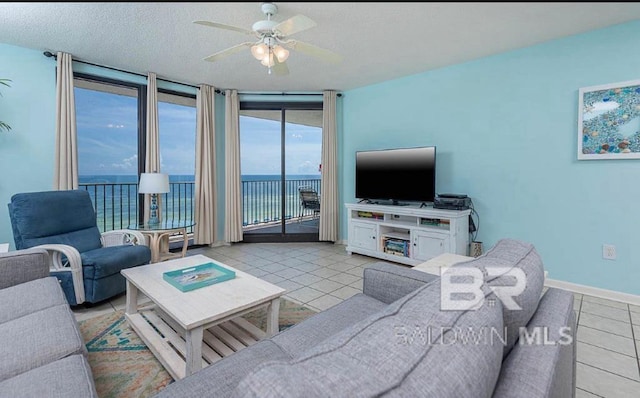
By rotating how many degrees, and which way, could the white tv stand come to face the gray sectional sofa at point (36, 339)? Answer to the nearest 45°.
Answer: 0° — it already faces it

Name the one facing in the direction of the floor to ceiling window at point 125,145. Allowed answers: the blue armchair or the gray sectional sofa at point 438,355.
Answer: the gray sectional sofa

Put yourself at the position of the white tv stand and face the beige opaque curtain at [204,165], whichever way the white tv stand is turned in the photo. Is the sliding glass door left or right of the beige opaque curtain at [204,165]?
right

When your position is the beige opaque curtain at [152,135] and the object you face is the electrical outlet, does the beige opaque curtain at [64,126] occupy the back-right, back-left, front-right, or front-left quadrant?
back-right

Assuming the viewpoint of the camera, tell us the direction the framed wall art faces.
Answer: facing the viewer and to the left of the viewer

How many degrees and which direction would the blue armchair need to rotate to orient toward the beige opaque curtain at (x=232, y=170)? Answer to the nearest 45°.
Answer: approximately 90° to its left

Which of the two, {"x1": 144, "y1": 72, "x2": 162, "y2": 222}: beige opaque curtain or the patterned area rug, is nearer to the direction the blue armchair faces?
the patterned area rug

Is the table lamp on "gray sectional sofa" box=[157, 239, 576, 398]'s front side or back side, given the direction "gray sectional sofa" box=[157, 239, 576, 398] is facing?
on the front side

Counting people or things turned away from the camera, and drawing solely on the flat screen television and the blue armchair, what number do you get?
0
